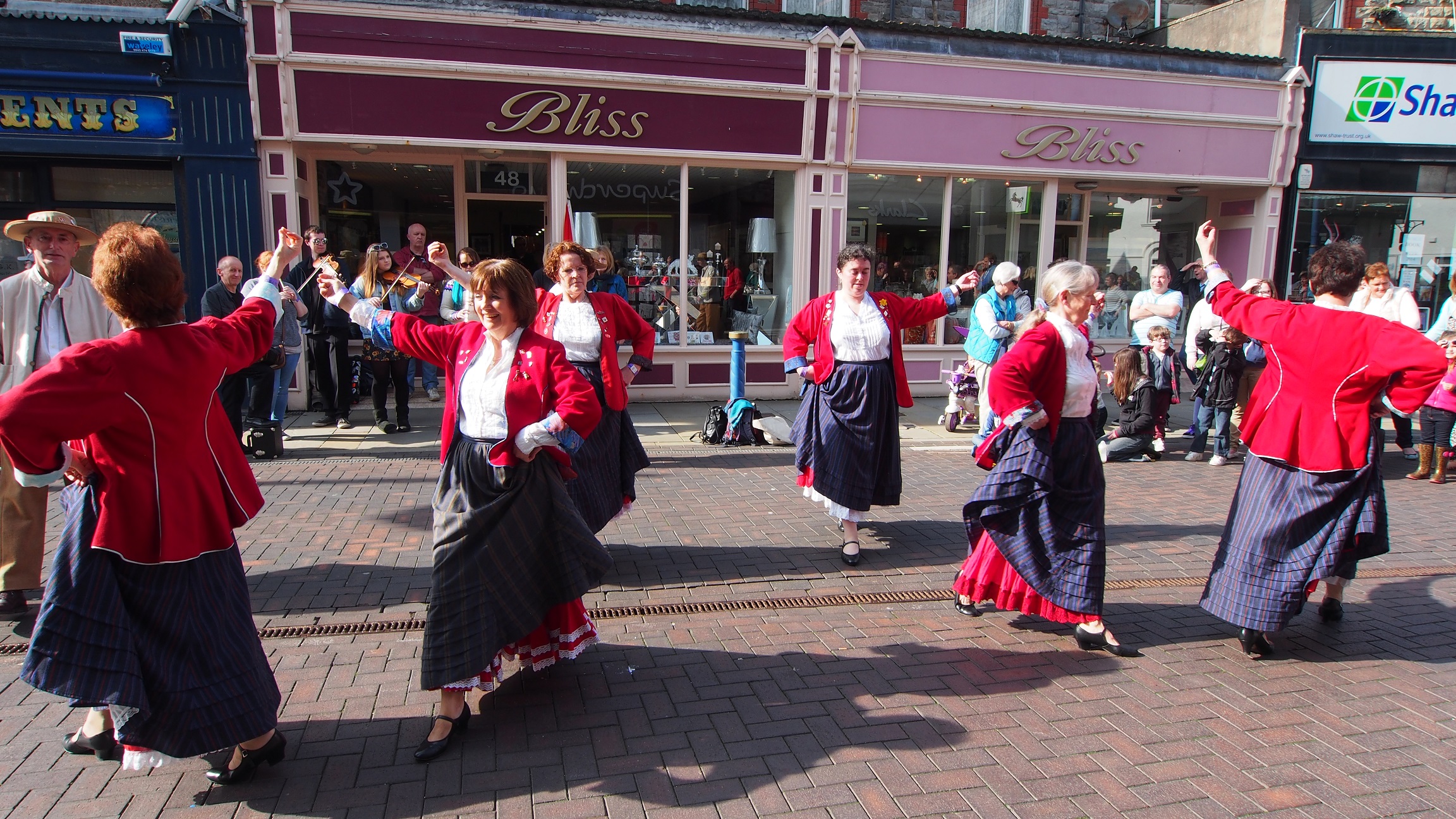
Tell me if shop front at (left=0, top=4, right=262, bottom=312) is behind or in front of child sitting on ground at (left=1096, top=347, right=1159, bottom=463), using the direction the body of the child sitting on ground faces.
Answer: in front

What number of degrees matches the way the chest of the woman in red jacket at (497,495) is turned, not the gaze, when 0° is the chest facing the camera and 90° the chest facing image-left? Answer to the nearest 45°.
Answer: approximately 45°

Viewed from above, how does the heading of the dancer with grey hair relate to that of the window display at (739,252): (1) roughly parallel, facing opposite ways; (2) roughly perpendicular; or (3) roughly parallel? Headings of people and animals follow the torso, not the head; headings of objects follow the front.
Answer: roughly perpendicular

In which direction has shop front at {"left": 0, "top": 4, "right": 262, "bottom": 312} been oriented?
toward the camera

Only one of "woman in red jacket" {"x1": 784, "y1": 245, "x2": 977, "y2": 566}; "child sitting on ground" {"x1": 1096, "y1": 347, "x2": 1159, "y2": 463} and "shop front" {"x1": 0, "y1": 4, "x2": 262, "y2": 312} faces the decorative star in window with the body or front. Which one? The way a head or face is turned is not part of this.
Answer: the child sitting on ground

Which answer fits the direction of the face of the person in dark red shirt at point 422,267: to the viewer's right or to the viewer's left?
to the viewer's right

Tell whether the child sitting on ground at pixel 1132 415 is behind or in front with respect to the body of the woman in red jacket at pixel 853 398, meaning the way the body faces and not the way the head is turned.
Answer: behind

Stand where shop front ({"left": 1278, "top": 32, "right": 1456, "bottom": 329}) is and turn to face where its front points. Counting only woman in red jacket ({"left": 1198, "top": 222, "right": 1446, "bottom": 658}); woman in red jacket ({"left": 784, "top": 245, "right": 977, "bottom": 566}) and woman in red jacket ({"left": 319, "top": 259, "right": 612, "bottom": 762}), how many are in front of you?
3

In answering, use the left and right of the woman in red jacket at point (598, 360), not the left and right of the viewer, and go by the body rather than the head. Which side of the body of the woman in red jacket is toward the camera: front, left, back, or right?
front

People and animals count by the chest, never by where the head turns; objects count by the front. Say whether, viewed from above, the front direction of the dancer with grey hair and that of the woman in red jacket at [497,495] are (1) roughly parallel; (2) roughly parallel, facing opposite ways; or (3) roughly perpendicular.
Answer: roughly perpendicular

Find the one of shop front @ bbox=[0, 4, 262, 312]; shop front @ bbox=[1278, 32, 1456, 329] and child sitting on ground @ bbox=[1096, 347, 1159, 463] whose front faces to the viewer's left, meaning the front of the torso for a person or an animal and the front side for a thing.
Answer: the child sitting on ground

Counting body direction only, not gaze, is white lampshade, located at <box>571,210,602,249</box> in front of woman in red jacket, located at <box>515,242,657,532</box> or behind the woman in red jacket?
behind

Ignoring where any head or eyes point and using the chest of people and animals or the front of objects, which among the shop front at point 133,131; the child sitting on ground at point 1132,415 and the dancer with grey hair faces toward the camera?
the shop front

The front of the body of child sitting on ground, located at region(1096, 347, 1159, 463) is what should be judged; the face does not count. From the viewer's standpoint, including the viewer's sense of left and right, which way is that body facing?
facing to the left of the viewer

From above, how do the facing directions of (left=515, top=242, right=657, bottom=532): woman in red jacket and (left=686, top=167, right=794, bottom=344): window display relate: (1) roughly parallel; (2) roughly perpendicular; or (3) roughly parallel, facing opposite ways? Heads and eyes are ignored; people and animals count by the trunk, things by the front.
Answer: roughly parallel
